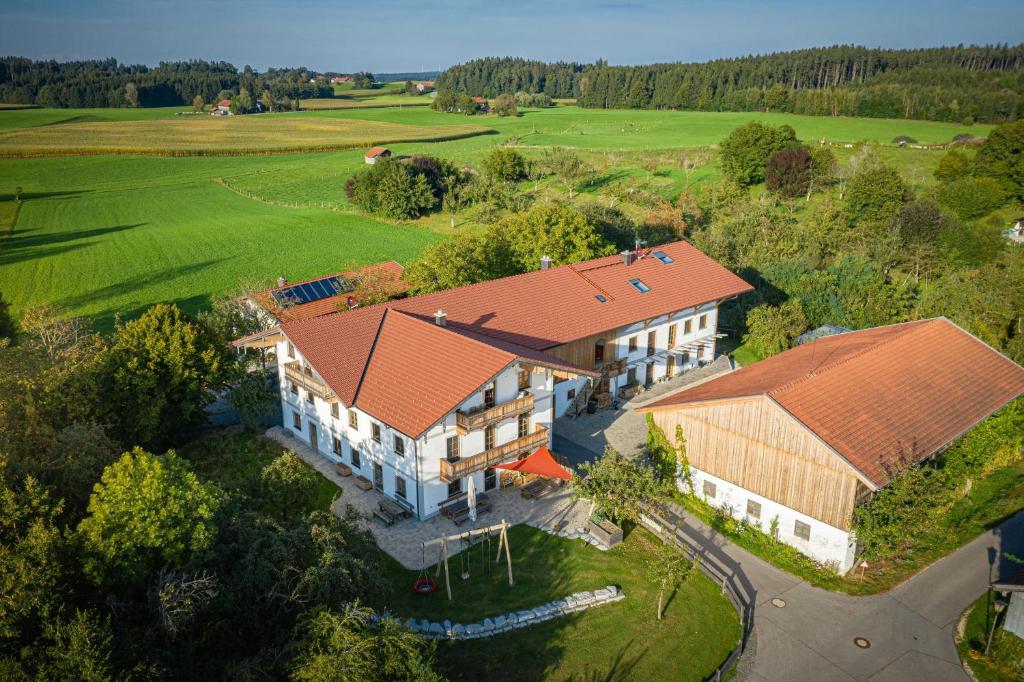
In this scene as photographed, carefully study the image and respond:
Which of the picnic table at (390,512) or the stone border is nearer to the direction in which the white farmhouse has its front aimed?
the stone border

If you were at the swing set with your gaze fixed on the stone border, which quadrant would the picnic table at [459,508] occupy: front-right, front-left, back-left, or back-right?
back-left

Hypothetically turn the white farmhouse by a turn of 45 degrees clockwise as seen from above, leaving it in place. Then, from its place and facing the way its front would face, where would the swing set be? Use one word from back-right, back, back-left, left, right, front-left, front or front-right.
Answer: front

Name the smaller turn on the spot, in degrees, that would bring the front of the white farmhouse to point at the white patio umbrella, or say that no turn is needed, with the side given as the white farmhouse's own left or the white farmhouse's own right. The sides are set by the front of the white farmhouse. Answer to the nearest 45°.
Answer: approximately 45° to the white farmhouse's own right

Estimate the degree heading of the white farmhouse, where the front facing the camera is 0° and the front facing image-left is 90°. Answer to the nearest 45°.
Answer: approximately 315°

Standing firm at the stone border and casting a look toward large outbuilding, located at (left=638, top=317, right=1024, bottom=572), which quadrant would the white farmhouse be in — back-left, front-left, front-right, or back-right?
front-left

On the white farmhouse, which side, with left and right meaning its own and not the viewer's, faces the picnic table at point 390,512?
right

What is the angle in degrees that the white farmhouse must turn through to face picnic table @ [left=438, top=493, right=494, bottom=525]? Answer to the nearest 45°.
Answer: approximately 45° to its right

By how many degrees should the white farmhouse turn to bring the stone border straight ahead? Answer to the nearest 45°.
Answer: approximately 45° to its right
